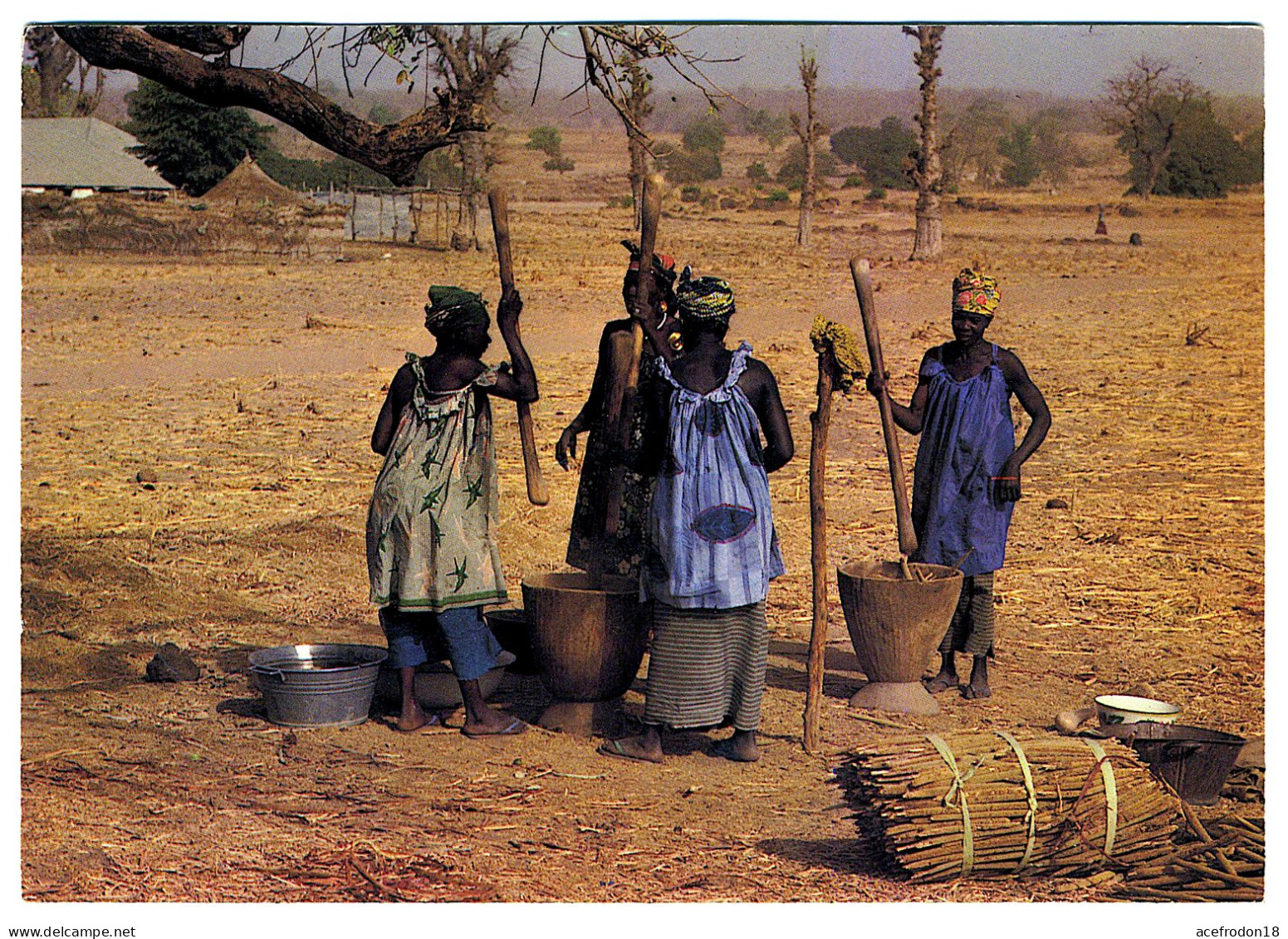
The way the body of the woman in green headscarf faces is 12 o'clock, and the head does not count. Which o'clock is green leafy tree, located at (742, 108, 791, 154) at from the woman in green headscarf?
The green leafy tree is roughly at 11 o'clock from the woman in green headscarf.

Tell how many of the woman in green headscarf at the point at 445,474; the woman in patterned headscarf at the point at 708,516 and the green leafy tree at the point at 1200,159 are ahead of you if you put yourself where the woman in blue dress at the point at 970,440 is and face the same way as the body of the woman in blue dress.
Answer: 2

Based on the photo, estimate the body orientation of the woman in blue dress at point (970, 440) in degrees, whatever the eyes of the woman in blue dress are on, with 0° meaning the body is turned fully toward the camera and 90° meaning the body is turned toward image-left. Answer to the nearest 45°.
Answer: approximately 45°

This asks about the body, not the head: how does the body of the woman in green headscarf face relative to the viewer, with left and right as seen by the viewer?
facing away from the viewer and to the right of the viewer

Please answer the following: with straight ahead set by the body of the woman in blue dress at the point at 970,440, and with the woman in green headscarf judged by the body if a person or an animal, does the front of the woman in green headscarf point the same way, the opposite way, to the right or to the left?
the opposite way

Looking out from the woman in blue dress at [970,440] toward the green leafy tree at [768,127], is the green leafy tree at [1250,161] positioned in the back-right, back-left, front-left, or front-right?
front-right

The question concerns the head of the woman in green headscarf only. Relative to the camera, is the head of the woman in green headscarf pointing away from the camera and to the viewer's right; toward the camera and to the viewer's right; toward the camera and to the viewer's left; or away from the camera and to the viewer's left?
away from the camera and to the viewer's right

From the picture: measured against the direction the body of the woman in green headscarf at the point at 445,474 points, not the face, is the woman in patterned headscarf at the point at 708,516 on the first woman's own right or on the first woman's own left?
on the first woman's own right

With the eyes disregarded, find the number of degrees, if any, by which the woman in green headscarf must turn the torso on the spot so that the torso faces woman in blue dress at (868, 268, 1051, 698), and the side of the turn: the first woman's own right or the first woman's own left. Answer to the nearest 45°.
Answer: approximately 45° to the first woman's own right

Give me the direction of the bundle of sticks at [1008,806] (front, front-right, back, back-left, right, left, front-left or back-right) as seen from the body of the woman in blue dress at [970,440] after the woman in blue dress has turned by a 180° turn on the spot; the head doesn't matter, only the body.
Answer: back-right

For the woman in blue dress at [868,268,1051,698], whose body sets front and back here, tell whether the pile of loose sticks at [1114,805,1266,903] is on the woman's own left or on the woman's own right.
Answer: on the woman's own left
